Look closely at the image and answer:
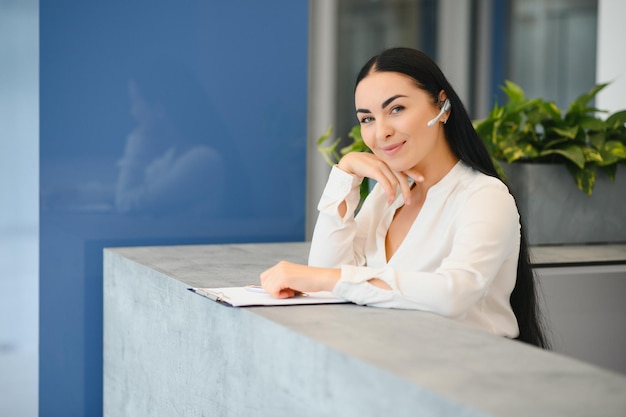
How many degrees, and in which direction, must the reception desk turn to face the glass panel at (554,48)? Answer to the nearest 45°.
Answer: approximately 135° to its right

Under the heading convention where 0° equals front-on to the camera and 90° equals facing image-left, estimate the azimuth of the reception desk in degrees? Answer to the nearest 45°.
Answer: approximately 45°

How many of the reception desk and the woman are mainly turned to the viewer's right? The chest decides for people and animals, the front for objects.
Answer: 0

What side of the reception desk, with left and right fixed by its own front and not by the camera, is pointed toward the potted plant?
back

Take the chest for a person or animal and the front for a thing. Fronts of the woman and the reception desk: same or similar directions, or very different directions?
same or similar directions
